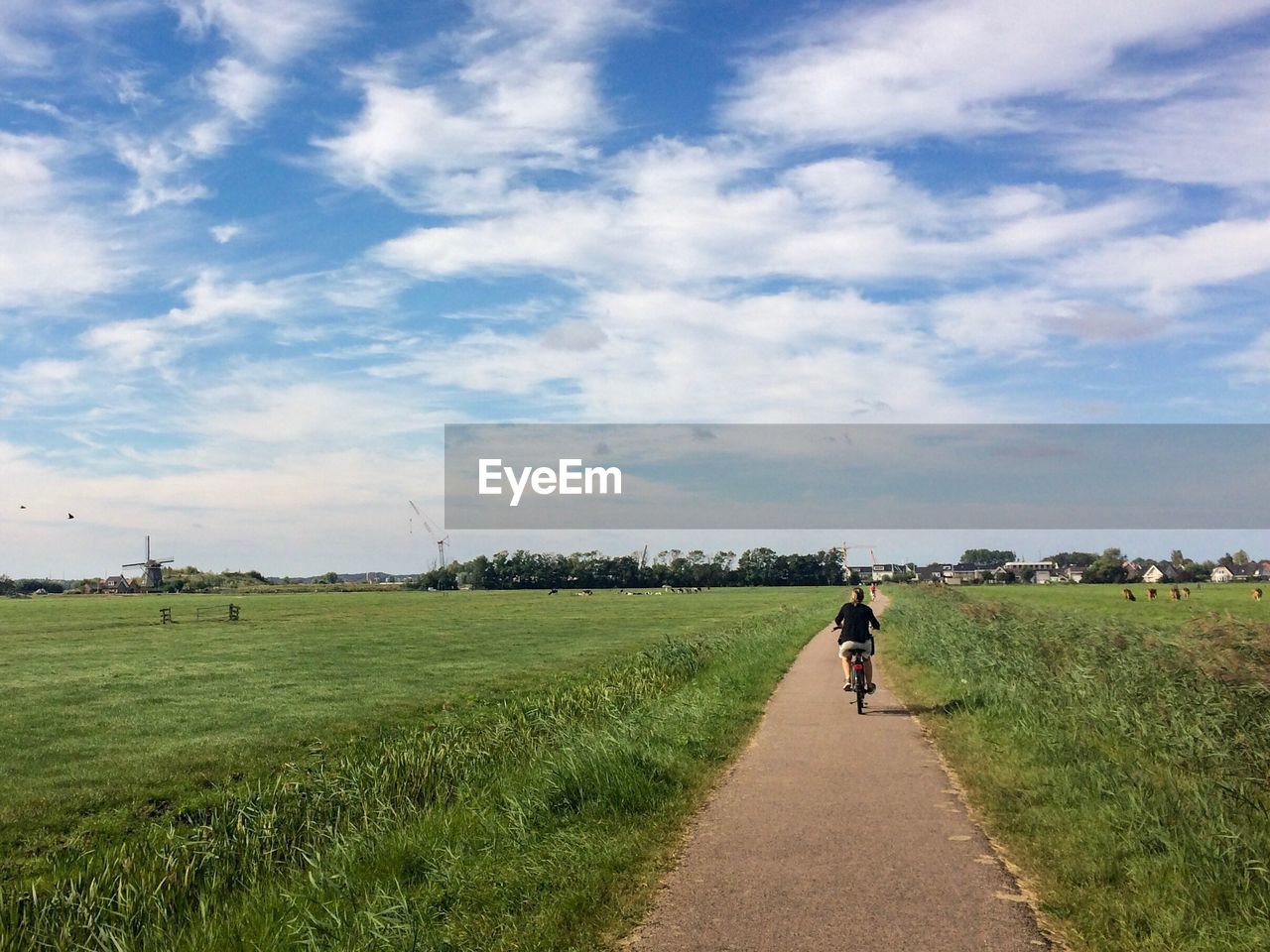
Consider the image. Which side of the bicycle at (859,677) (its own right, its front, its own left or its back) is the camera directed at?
back

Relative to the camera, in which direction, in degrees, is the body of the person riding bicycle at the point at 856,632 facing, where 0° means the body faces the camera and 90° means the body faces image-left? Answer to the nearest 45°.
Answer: approximately 180°
